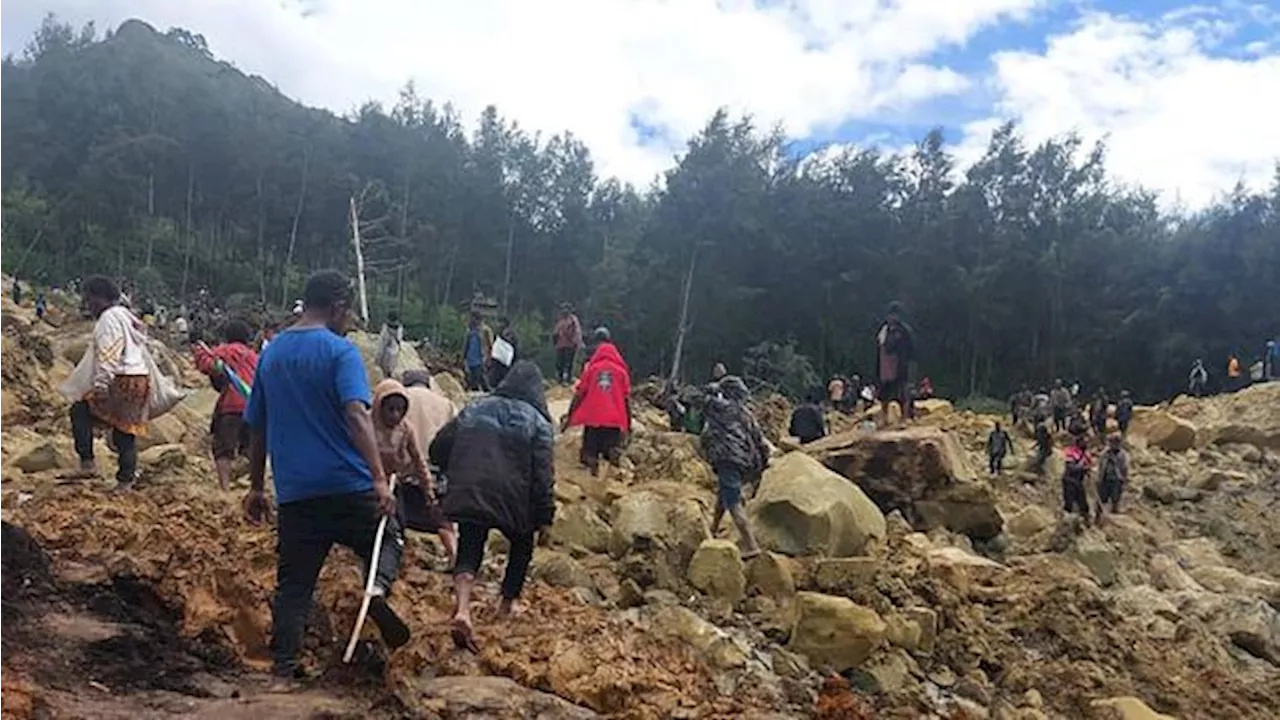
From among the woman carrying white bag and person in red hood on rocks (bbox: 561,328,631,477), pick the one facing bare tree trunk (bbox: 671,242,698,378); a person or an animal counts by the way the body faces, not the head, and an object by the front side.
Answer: the person in red hood on rocks

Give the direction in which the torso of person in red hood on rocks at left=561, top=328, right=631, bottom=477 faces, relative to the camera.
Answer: away from the camera

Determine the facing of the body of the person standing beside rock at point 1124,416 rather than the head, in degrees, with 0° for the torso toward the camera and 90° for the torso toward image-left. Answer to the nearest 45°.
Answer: approximately 180°
